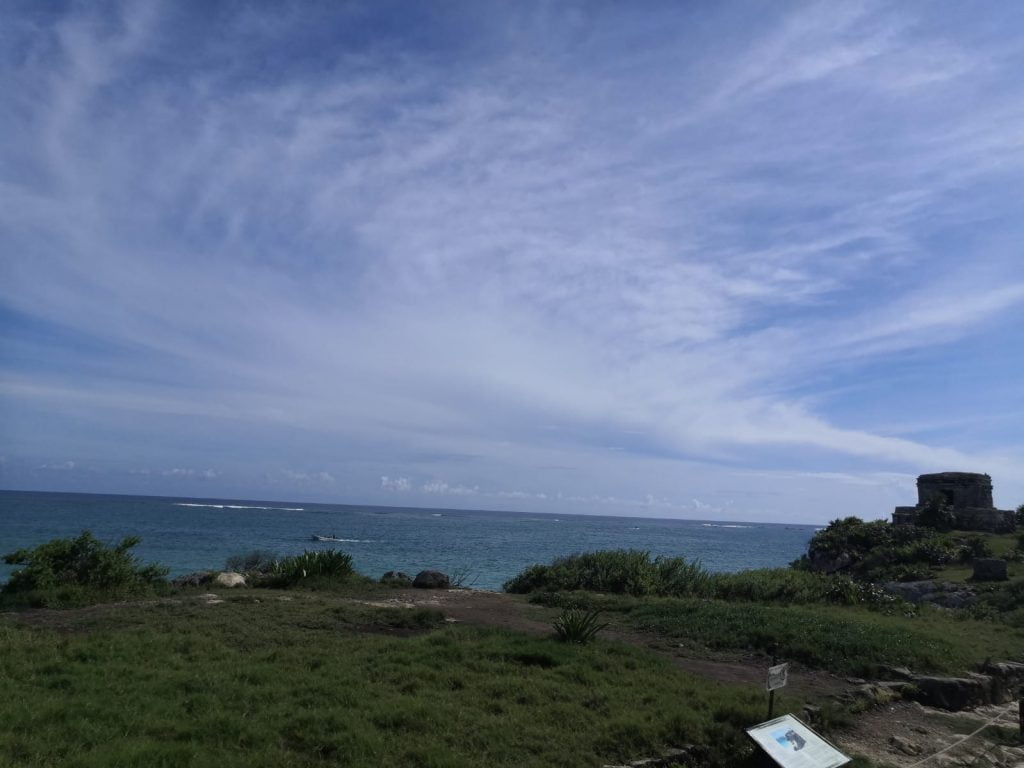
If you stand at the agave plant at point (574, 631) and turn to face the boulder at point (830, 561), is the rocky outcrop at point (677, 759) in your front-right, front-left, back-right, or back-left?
back-right

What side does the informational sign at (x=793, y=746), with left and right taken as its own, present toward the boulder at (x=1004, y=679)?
left

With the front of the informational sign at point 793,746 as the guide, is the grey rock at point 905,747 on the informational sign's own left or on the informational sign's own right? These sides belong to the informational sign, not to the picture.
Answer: on the informational sign's own left

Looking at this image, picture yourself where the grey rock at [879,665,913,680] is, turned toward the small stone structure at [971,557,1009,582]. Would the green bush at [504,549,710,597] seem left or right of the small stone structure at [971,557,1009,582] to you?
left

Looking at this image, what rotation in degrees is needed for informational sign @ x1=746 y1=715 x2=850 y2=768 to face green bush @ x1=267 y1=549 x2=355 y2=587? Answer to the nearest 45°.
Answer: approximately 180°

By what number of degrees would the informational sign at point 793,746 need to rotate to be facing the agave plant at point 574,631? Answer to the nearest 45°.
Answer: approximately 180°

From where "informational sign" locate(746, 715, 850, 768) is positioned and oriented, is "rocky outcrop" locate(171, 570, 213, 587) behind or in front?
behind

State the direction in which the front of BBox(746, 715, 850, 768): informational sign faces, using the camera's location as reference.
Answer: facing the viewer and to the right of the viewer

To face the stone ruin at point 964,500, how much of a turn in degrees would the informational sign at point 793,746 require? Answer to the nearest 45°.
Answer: approximately 135° to its left

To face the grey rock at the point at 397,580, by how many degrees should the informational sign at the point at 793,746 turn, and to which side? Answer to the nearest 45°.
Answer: approximately 180°

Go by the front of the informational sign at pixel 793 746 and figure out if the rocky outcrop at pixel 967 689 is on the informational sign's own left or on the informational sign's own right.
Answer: on the informational sign's own left

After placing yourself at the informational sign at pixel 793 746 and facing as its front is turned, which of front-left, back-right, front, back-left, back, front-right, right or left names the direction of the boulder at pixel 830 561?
back-left

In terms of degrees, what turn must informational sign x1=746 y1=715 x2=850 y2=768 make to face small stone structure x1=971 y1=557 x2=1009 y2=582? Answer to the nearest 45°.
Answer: approximately 135° to its left

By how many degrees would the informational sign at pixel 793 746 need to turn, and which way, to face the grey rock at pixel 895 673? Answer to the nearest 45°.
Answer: approximately 135° to its left

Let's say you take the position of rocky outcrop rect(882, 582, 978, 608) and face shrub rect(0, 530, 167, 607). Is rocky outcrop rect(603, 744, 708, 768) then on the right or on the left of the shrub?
left

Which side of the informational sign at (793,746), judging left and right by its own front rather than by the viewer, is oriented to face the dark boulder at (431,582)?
back

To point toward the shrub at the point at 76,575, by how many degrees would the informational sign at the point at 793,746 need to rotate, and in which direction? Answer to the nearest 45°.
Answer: approximately 135° to its right

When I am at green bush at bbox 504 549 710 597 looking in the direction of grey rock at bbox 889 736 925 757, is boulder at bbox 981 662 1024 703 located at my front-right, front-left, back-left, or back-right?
front-left
